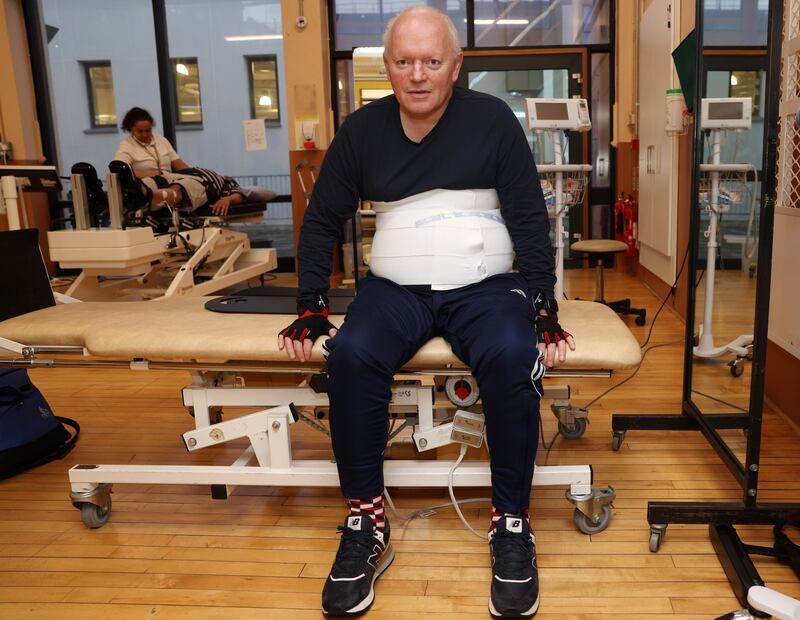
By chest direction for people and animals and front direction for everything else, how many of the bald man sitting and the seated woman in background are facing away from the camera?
0

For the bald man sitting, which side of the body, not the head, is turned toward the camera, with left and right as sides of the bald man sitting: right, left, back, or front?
front

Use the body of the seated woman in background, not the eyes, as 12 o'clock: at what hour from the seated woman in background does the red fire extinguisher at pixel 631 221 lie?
The red fire extinguisher is roughly at 11 o'clock from the seated woman in background.

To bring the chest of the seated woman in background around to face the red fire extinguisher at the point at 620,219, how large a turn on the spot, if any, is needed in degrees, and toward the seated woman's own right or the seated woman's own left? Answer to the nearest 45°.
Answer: approximately 45° to the seated woman's own left

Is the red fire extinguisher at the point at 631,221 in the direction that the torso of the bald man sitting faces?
no

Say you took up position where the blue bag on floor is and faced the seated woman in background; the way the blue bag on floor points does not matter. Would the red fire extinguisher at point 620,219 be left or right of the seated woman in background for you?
right

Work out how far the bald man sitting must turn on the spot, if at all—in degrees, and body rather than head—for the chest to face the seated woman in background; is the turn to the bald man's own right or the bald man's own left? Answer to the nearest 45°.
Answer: approximately 135° to the bald man's own right

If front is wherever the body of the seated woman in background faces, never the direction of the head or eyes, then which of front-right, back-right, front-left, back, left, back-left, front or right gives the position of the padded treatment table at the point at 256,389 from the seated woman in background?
front-right

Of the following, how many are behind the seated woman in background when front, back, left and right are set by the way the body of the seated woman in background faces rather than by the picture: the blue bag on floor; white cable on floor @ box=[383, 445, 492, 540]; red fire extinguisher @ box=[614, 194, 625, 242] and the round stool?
0

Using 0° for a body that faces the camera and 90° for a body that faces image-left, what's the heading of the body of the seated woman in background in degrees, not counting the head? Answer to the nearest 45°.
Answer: approximately 315°

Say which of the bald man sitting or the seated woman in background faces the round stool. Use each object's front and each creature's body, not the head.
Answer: the seated woman in background

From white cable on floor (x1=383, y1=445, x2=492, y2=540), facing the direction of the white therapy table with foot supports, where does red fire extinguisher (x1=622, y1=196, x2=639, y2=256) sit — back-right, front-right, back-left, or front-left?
front-right

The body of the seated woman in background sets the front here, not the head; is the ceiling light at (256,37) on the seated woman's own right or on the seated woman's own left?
on the seated woman's own left

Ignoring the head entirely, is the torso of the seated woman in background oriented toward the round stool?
yes

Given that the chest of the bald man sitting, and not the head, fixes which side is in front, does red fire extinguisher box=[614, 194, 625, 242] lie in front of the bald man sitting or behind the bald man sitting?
behind

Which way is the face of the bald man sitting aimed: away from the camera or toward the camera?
toward the camera

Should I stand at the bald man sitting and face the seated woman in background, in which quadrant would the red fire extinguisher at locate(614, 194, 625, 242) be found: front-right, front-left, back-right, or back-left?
front-right
